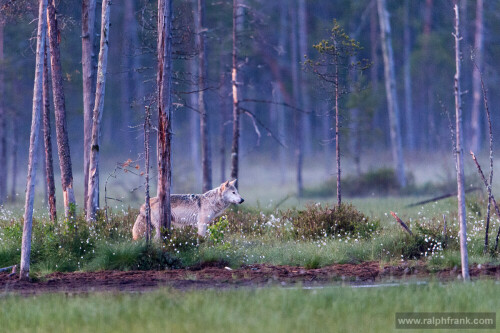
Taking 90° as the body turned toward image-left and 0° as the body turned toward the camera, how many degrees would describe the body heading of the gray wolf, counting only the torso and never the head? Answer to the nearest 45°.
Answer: approximately 270°

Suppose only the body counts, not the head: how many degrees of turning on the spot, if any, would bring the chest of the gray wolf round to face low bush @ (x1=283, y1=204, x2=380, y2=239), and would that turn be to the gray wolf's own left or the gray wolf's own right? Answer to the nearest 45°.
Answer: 0° — it already faces it
